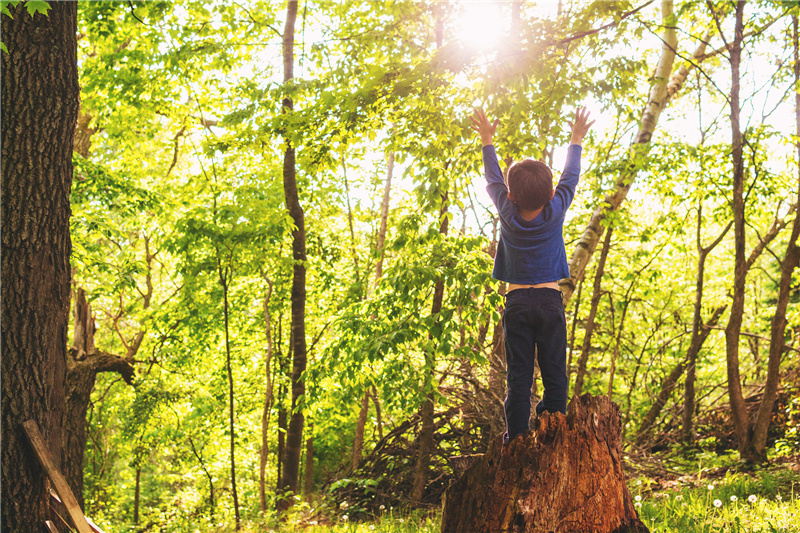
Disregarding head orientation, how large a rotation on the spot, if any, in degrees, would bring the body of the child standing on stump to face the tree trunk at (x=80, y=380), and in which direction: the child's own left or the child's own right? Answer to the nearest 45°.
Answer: approximately 45° to the child's own left

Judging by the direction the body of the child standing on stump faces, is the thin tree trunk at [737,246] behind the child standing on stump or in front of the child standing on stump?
in front

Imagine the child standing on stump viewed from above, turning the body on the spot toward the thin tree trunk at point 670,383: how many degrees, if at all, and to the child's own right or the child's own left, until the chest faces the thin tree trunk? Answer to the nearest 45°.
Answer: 0° — they already face it

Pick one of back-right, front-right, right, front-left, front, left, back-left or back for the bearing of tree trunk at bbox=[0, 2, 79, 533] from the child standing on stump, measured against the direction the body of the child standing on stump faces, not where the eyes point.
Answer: left

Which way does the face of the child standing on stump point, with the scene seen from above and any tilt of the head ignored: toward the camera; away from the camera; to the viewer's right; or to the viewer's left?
away from the camera

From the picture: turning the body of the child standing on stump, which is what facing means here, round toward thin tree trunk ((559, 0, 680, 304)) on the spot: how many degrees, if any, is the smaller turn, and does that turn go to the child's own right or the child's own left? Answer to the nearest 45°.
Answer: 0° — they already face it

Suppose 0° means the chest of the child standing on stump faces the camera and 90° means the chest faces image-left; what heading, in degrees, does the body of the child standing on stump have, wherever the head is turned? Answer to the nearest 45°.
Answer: approximately 180°
